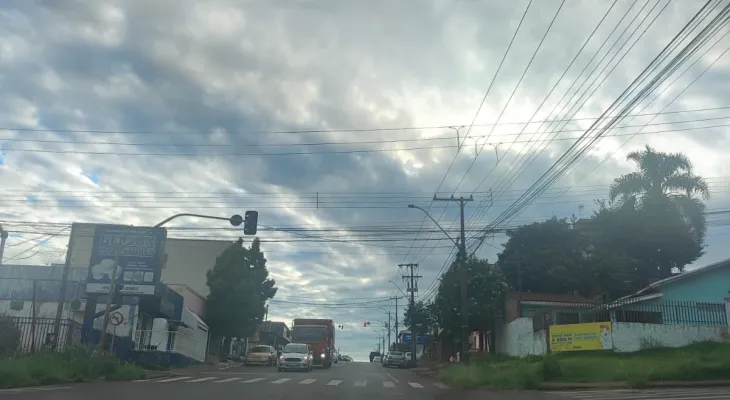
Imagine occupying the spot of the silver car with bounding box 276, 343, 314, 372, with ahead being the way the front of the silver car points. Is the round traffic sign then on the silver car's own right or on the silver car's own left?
on the silver car's own right

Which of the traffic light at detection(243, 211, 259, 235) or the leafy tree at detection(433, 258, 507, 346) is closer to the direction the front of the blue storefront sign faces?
the traffic light

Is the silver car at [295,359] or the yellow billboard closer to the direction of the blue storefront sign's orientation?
the yellow billboard

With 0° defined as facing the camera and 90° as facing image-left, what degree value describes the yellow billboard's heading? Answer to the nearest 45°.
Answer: approximately 0°

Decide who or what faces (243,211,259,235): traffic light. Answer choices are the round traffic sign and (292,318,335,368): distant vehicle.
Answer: the distant vehicle

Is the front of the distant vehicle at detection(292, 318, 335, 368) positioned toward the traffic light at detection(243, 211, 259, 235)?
yes
